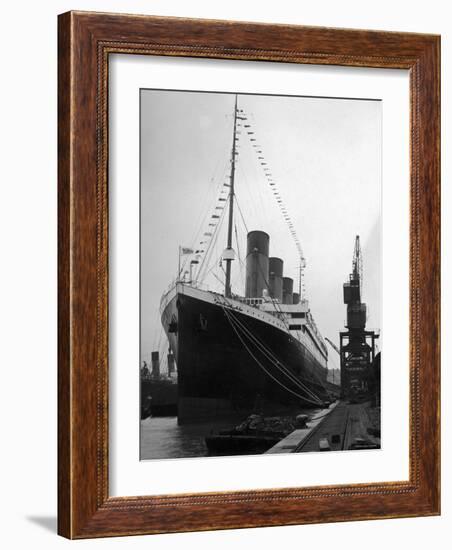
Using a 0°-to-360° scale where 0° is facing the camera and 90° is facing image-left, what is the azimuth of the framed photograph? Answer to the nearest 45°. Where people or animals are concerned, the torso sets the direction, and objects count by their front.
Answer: approximately 315°
